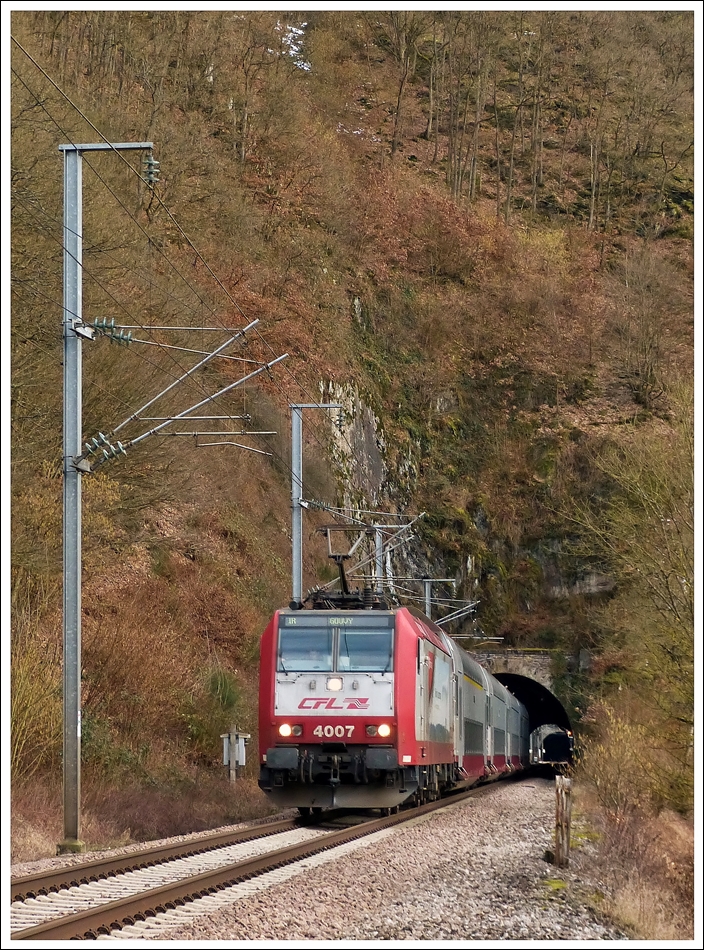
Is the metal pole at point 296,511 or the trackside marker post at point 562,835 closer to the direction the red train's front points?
the trackside marker post

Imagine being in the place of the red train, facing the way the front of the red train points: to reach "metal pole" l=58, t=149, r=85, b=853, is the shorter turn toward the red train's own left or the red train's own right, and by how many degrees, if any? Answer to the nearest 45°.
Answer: approximately 45° to the red train's own right

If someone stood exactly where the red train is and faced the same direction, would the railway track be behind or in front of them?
in front

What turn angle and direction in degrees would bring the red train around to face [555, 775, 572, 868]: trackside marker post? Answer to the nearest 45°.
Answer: approximately 45° to its left

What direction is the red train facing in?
toward the camera
